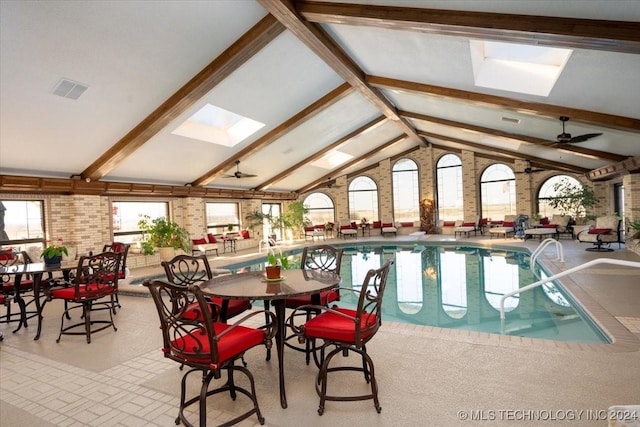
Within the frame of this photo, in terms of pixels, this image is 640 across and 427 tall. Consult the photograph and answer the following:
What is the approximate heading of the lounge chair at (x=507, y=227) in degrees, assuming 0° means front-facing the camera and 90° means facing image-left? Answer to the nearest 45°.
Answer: approximately 45°

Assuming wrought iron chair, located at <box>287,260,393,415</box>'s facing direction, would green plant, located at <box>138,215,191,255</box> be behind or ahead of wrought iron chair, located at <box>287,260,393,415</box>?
ahead

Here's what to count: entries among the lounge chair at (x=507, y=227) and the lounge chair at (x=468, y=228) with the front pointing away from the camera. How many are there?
0

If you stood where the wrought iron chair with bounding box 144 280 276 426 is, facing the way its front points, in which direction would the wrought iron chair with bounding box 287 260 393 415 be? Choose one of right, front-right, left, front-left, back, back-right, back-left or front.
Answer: front-right

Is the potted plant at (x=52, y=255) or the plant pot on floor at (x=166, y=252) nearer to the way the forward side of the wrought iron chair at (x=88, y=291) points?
the potted plant

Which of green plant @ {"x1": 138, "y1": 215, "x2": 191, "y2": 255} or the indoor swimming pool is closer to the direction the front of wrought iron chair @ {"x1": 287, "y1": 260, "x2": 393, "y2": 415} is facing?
the green plant

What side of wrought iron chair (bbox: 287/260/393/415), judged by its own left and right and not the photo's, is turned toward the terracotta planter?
front

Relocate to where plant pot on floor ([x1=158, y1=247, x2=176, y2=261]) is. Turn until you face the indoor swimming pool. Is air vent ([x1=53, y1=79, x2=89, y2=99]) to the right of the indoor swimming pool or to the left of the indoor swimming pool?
right

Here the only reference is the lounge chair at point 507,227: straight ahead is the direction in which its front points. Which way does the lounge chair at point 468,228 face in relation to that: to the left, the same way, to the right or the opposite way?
the same way

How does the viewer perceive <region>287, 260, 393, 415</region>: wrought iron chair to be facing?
facing away from the viewer and to the left of the viewer
